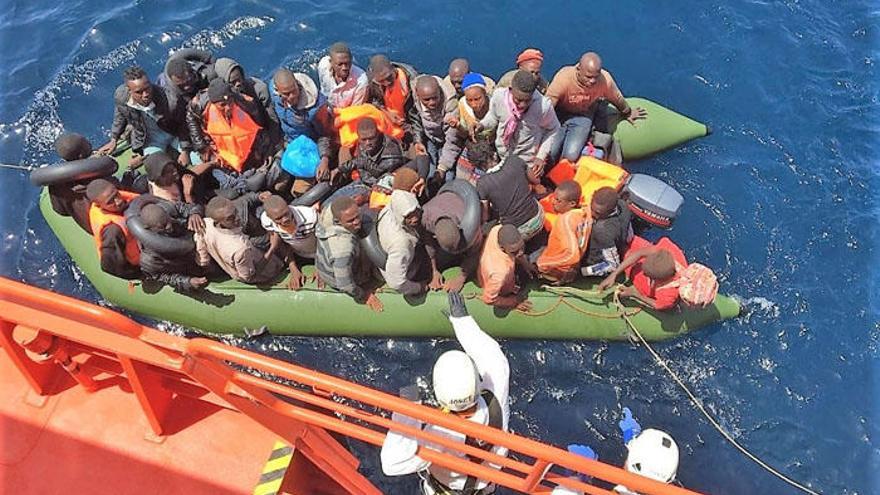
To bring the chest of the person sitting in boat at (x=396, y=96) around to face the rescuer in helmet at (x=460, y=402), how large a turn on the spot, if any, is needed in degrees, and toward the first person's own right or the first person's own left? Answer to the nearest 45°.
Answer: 0° — they already face them

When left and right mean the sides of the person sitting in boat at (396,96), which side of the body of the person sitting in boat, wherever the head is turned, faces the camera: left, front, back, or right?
front

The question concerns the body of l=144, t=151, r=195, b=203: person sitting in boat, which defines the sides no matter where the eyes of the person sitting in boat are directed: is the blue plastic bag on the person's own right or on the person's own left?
on the person's own left

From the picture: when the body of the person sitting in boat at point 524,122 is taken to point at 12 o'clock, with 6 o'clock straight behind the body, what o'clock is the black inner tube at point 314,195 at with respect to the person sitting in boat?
The black inner tube is roughly at 1 o'clock from the person sitting in boat.

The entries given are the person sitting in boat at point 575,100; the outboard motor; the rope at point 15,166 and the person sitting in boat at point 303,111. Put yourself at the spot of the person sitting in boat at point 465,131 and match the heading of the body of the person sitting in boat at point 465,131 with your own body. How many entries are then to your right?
2

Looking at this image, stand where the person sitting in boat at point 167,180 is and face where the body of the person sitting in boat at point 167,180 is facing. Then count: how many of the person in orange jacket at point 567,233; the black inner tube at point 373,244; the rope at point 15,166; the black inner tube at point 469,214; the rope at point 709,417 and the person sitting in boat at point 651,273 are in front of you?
5

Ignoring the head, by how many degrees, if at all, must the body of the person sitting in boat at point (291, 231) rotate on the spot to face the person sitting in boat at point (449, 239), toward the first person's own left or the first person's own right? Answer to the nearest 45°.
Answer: approximately 90° to the first person's own left

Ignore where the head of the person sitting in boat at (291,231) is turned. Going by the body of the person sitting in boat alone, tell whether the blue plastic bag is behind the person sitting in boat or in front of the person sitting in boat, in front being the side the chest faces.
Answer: behind

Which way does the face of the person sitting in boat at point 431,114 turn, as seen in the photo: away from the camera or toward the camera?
toward the camera

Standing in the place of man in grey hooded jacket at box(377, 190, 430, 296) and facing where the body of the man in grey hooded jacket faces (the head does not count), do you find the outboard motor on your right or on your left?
on your left

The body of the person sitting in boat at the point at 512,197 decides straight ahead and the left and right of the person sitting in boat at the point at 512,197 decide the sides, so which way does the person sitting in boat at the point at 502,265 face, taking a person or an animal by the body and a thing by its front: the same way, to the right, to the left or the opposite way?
the opposite way

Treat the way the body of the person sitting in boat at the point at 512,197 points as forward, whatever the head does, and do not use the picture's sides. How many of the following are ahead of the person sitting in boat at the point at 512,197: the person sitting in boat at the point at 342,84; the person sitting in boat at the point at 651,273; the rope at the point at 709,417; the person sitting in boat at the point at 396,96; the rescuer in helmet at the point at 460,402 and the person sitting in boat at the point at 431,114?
3

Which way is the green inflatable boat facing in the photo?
to the viewer's left

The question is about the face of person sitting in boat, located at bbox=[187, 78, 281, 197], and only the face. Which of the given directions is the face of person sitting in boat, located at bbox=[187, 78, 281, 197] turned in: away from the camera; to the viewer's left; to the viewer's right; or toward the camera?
toward the camera

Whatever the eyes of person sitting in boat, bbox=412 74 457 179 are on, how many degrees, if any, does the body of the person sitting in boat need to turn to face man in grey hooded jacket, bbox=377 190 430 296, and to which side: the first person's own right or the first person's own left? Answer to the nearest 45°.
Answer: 0° — they already face them

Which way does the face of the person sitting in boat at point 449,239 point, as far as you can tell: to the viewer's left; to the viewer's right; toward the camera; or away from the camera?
toward the camera

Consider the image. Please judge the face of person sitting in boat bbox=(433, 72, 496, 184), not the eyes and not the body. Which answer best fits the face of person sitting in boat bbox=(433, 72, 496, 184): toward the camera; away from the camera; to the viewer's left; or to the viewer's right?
toward the camera

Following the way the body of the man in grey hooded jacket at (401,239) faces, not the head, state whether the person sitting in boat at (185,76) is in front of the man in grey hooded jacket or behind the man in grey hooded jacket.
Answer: behind

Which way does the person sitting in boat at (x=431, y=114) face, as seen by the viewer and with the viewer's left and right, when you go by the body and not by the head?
facing the viewer

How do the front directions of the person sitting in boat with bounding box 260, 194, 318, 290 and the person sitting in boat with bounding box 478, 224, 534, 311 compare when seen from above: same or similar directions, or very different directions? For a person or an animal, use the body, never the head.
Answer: same or similar directions

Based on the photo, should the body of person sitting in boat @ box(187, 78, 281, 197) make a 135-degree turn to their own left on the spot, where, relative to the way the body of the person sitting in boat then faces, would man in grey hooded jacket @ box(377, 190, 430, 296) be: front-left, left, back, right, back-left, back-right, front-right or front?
right

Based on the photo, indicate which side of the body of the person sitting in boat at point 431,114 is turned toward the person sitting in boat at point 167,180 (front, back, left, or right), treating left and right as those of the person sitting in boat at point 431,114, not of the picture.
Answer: right

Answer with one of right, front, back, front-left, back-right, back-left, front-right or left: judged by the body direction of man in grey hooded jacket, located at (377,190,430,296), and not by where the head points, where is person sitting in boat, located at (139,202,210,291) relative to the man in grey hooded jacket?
back-right
